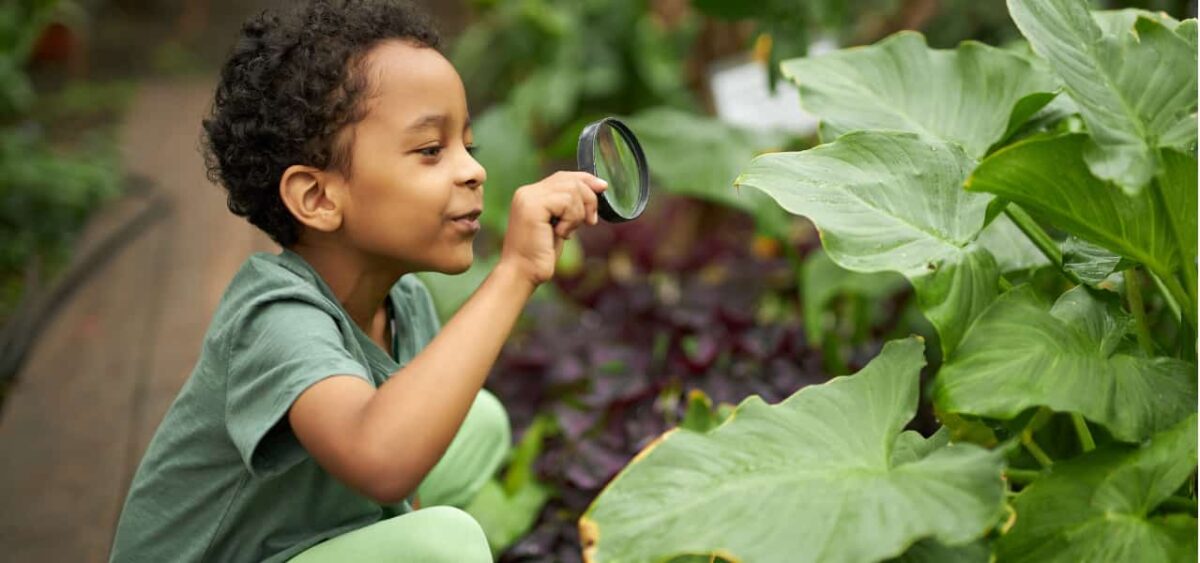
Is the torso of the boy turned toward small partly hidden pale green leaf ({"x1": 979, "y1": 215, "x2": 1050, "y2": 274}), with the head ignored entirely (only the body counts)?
yes

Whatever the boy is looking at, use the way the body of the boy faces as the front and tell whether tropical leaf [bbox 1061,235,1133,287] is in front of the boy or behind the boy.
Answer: in front

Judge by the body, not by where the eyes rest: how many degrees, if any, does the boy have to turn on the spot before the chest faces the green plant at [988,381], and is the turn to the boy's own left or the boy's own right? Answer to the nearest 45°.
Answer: approximately 45° to the boy's own right

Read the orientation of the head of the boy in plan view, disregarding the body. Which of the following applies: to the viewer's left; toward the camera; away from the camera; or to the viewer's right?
to the viewer's right

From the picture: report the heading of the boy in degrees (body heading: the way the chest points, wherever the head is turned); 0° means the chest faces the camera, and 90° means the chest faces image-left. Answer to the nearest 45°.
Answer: approximately 270°
